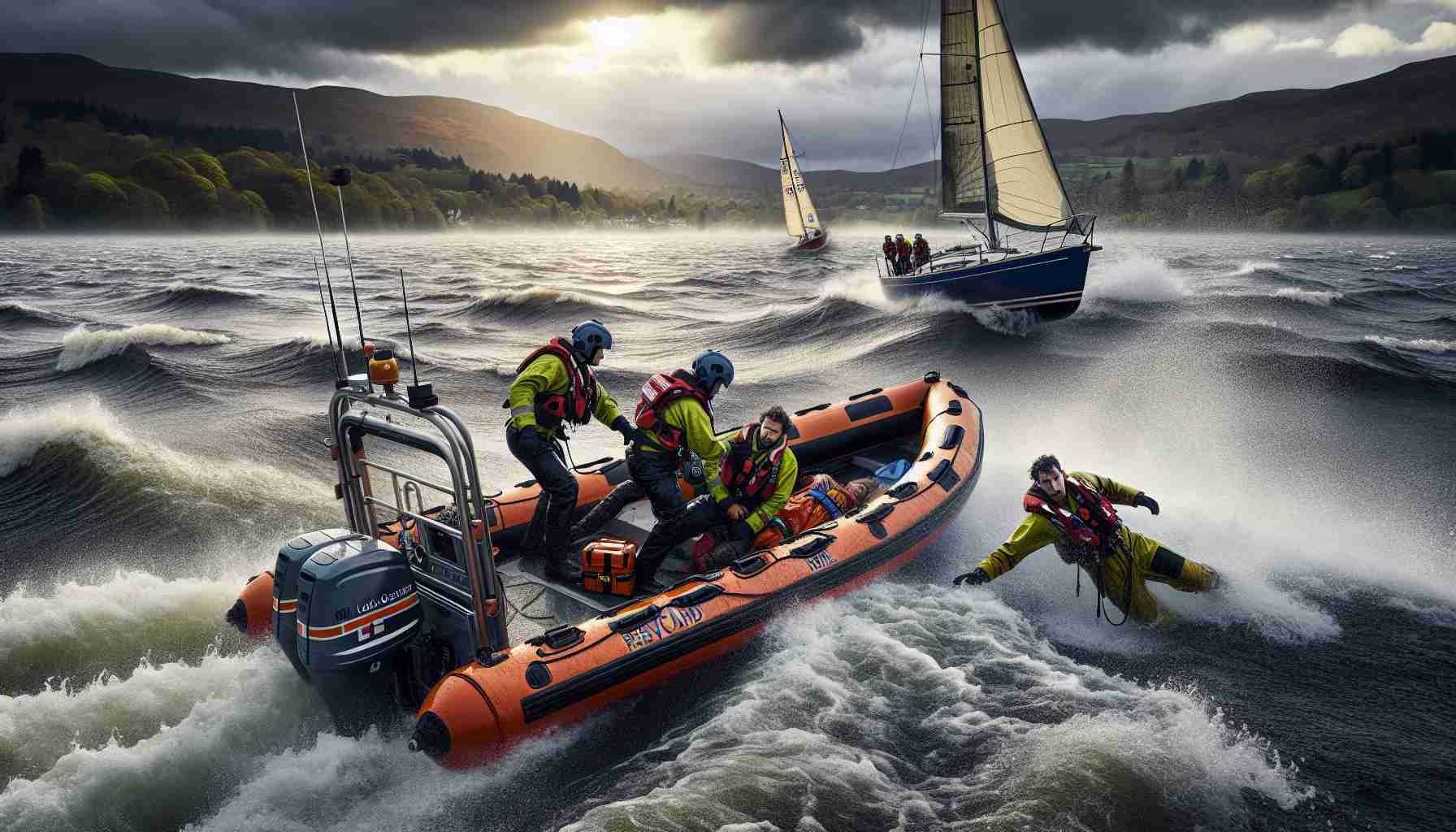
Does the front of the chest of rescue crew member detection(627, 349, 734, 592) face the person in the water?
yes

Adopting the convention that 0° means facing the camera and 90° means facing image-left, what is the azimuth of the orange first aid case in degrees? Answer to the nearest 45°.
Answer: approximately 0°

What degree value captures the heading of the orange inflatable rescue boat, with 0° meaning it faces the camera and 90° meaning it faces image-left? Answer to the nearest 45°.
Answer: approximately 225°

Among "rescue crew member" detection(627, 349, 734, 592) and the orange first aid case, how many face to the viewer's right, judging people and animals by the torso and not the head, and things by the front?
1

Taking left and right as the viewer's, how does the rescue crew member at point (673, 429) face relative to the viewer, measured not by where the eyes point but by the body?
facing to the right of the viewer

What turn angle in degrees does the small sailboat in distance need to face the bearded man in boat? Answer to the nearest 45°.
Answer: approximately 45° to its right

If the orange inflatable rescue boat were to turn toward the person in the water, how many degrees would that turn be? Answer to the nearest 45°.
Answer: approximately 45° to its right
